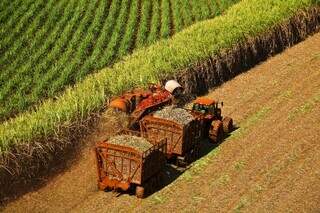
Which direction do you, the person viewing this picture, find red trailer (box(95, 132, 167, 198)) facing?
facing away from the viewer and to the right of the viewer

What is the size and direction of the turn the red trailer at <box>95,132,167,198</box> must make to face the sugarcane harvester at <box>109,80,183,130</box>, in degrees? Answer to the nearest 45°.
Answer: approximately 45° to its left

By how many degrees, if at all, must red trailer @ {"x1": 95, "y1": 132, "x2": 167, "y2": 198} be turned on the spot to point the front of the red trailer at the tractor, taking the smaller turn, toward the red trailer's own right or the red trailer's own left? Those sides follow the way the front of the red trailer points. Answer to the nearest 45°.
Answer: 0° — it already faces it
